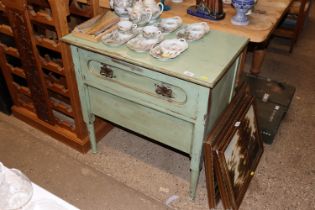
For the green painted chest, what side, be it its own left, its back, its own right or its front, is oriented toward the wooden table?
back

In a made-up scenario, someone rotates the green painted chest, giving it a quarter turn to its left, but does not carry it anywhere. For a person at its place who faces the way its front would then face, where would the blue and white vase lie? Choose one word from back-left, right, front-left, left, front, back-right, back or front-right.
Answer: left

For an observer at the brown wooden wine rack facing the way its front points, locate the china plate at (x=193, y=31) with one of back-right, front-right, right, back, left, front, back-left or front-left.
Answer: left

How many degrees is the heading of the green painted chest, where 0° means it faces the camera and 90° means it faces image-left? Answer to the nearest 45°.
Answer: approximately 45°
